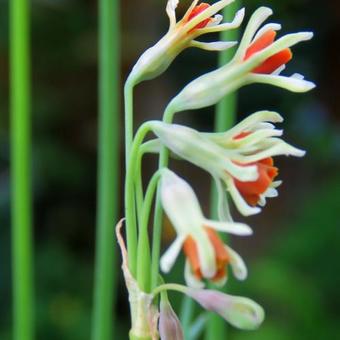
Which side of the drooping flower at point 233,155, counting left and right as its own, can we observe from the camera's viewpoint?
right
